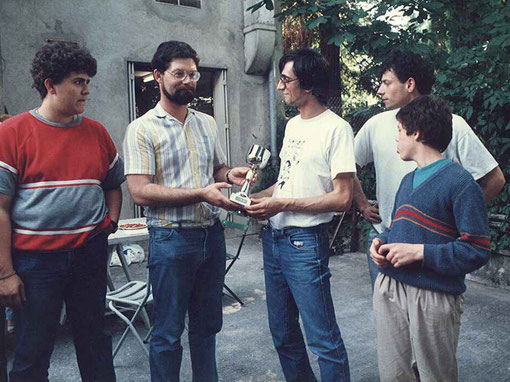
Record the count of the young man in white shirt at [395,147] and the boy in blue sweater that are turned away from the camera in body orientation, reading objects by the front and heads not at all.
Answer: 0

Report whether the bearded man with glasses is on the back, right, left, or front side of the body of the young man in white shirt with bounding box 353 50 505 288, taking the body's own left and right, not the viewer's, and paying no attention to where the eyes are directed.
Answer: front

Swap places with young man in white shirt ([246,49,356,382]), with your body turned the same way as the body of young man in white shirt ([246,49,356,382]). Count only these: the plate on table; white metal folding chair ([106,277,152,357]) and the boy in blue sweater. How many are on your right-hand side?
2

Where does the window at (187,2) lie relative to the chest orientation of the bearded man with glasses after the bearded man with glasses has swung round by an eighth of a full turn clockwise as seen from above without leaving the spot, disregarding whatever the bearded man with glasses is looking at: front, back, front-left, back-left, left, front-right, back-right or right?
back

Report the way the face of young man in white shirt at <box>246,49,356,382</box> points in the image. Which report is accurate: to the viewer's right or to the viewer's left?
to the viewer's left

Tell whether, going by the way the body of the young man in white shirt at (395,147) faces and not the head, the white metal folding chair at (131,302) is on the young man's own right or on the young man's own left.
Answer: on the young man's own right

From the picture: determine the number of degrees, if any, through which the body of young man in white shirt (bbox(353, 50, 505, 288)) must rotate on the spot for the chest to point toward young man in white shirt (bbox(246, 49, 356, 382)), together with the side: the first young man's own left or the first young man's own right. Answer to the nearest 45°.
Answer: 0° — they already face them

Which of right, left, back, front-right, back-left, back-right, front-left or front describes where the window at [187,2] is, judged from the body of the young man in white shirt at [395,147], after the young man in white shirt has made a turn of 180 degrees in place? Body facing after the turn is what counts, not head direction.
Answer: left

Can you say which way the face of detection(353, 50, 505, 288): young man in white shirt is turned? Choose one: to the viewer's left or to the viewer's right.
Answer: to the viewer's left

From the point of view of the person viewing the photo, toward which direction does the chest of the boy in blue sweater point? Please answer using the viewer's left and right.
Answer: facing the viewer and to the left of the viewer
